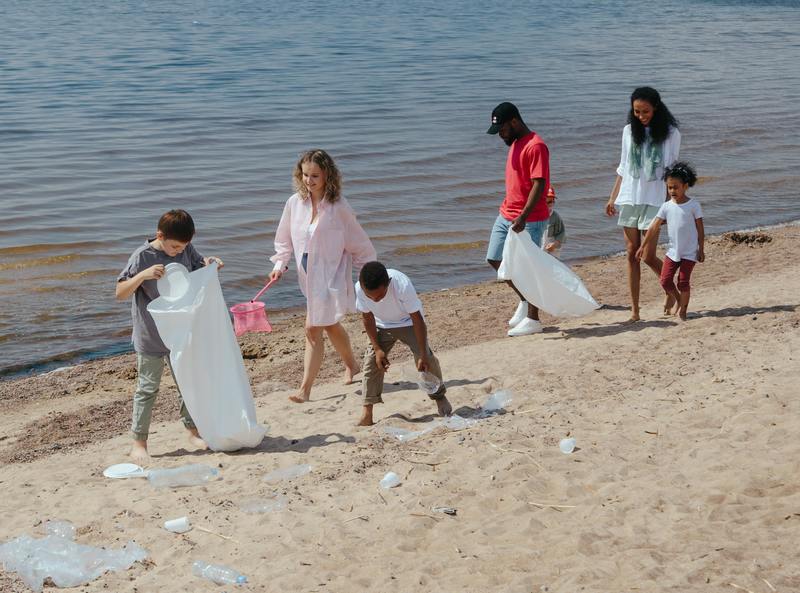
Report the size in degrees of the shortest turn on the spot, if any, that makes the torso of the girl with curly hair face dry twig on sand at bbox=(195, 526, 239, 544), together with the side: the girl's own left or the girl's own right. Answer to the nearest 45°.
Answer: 0° — they already face it

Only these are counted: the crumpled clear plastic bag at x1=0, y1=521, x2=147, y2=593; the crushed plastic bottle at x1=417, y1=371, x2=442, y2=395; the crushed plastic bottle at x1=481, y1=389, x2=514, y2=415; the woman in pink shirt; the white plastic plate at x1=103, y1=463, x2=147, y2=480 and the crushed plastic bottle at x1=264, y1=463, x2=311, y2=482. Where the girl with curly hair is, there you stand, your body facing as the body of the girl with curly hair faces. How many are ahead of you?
6

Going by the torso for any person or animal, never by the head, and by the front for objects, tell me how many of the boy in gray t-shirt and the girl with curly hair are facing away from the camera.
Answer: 0

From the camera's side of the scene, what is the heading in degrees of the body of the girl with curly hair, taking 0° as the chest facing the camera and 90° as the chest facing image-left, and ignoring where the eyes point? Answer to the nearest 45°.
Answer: approximately 45°

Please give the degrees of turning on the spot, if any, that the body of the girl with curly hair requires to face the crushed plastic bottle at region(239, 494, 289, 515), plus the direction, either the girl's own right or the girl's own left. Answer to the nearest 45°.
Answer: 0° — they already face it

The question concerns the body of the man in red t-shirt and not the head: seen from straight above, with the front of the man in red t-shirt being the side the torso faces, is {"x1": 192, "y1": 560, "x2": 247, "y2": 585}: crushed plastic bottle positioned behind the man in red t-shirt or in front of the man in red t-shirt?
in front

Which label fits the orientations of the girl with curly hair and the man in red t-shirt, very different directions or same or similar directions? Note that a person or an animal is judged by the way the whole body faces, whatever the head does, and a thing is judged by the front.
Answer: same or similar directions

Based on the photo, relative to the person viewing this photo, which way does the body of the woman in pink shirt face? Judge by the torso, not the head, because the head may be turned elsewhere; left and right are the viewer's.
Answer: facing the viewer and to the left of the viewer

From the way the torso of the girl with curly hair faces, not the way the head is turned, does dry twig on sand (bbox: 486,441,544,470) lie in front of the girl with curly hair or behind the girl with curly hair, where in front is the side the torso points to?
in front

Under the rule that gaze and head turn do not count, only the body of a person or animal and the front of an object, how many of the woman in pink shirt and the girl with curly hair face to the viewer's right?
0

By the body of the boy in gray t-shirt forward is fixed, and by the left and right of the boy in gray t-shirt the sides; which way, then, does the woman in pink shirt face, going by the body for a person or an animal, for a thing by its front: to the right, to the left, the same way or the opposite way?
to the right

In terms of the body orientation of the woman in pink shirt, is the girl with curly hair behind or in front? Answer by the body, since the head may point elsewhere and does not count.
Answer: behind

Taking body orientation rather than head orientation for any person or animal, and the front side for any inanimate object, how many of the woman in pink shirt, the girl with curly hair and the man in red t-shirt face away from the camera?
0

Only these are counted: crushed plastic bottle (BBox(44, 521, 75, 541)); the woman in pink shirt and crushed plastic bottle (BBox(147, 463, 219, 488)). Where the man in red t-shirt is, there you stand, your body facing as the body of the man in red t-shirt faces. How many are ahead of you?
3
